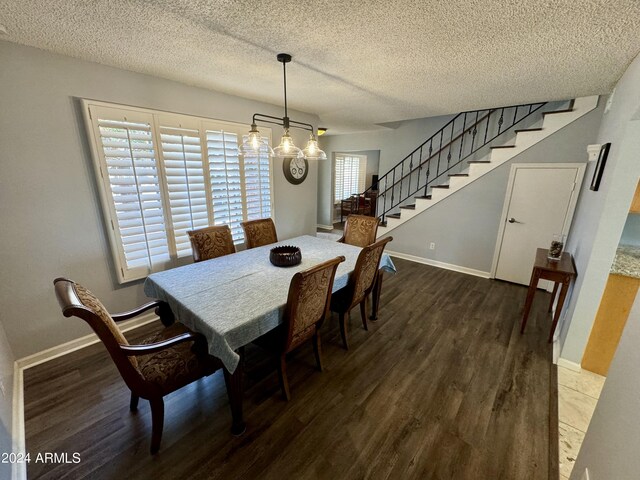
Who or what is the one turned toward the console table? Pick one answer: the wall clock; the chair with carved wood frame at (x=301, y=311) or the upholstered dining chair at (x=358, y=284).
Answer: the wall clock

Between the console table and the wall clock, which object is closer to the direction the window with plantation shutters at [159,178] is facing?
the console table

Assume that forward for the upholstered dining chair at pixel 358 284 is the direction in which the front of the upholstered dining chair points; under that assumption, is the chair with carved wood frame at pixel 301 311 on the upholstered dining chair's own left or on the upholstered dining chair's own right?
on the upholstered dining chair's own left

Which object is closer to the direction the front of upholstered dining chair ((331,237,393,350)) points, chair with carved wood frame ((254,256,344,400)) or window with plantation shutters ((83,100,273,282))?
the window with plantation shutters

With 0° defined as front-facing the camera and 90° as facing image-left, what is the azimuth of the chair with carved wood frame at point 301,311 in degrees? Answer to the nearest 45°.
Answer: approximately 135°

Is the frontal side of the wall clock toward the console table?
yes

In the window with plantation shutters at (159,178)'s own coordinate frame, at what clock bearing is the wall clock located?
The wall clock is roughly at 10 o'clock from the window with plantation shutters.

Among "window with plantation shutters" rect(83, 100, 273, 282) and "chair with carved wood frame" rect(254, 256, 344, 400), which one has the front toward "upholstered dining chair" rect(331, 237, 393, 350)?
the window with plantation shutters

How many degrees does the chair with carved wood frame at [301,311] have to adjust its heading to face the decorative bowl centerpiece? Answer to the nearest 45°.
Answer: approximately 45° to its right

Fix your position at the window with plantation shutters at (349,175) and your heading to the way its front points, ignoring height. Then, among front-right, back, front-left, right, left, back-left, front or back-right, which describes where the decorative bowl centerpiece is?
front-right

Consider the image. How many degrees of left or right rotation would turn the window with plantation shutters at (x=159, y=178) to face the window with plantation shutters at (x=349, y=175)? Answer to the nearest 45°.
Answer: approximately 90° to its left

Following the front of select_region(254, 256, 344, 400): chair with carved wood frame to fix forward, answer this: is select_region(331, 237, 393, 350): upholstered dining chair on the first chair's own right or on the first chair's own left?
on the first chair's own right

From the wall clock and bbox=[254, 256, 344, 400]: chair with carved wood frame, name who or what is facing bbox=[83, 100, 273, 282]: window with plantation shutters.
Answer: the chair with carved wood frame

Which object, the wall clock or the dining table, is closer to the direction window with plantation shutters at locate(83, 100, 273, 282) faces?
the dining table

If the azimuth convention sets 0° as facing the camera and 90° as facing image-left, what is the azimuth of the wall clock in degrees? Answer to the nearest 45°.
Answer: approximately 315°
